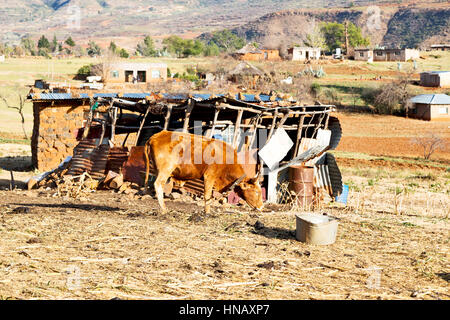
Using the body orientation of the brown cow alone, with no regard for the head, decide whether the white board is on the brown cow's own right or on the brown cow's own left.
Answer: on the brown cow's own left

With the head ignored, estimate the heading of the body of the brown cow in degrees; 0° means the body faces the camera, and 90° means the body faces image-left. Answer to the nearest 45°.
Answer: approximately 270°

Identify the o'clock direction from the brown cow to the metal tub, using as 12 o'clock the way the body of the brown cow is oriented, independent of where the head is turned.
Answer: The metal tub is roughly at 2 o'clock from the brown cow.

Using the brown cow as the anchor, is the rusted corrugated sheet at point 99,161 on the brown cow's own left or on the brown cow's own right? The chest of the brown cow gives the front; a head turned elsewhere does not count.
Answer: on the brown cow's own left

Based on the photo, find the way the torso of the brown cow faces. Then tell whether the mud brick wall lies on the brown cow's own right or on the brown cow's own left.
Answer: on the brown cow's own left

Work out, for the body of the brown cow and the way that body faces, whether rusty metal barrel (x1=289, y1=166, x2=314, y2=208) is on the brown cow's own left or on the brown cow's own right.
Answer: on the brown cow's own left
